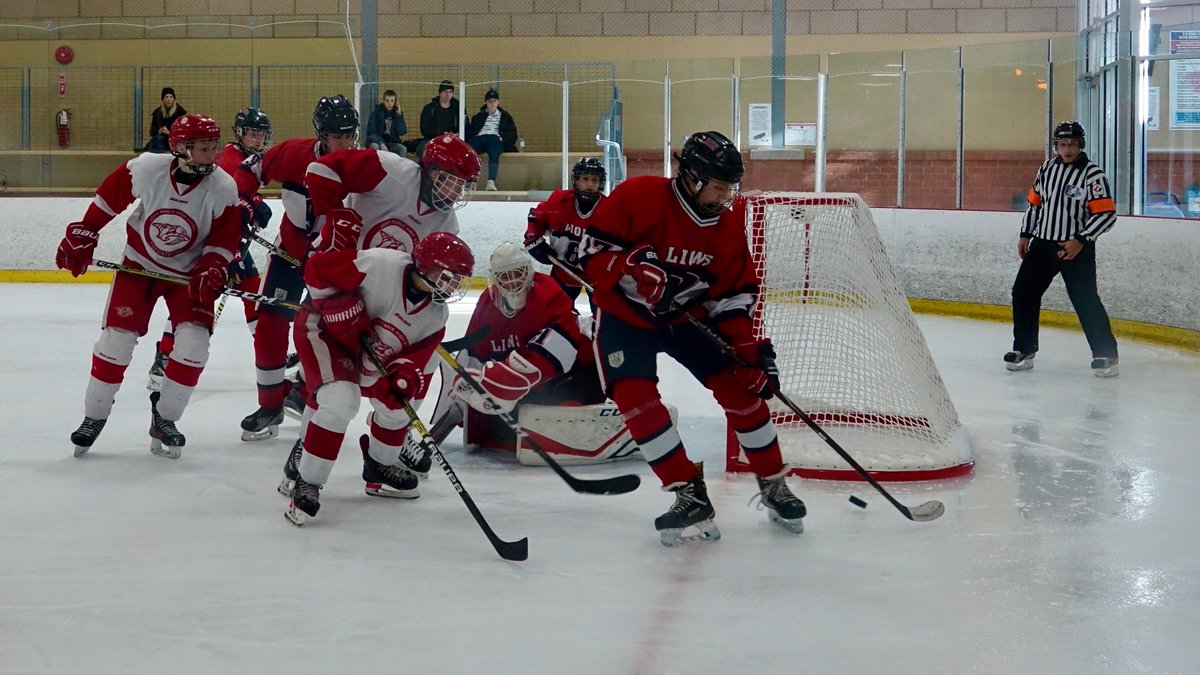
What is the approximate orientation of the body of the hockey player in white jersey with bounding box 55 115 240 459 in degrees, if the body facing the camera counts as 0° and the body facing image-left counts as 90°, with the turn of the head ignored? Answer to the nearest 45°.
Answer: approximately 0°

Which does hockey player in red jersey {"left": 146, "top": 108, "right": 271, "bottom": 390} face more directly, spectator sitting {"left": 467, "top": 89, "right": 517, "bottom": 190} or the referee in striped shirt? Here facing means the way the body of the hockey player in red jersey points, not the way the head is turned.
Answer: the referee in striped shirt

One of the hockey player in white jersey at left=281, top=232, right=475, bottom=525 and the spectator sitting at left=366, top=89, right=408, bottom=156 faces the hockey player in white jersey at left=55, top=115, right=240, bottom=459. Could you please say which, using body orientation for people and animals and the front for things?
the spectator sitting

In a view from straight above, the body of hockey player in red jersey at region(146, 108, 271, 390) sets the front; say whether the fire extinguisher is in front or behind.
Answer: behind

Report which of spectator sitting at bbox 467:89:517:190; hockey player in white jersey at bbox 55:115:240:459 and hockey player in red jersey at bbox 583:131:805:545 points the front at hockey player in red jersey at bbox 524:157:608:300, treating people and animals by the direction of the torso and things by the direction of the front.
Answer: the spectator sitting

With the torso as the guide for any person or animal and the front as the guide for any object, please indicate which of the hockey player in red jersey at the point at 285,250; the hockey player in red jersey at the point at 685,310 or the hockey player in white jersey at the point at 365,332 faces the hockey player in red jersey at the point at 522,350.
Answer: the hockey player in red jersey at the point at 285,250
